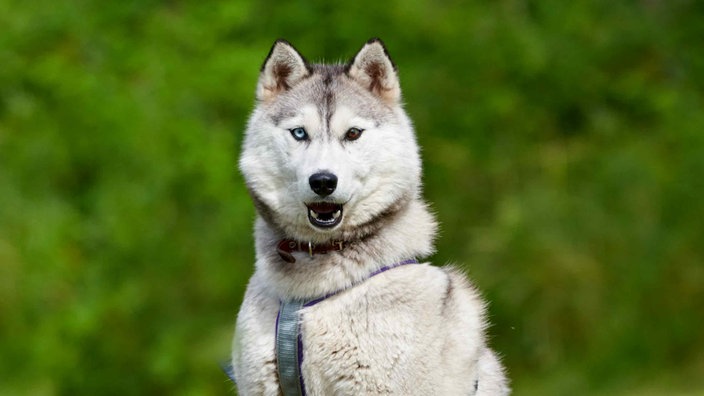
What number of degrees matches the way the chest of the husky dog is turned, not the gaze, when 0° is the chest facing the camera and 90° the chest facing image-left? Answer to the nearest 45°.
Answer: approximately 45°
